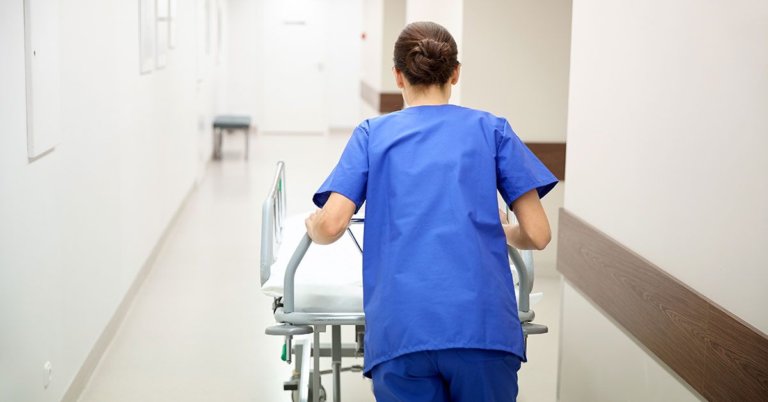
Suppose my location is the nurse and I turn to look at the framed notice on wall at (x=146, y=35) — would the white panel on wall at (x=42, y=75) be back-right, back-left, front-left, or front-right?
front-left

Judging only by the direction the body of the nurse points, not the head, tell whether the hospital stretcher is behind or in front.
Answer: in front

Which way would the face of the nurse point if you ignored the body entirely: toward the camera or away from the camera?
away from the camera

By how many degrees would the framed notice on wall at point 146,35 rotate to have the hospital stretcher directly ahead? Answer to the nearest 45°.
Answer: approximately 90° to its right

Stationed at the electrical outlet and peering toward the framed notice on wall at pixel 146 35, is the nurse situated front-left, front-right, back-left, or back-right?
back-right

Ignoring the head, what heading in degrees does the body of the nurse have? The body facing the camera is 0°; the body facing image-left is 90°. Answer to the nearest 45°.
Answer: approximately 180°

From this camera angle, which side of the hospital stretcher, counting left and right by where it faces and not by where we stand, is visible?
back

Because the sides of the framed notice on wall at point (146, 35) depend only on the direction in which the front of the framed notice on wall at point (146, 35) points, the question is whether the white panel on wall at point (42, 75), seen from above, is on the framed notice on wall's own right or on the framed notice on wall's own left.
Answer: on the framed notice on wall's own right

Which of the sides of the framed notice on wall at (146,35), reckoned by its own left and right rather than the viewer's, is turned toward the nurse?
right

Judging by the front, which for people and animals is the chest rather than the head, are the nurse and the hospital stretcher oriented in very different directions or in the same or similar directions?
same or similar directions

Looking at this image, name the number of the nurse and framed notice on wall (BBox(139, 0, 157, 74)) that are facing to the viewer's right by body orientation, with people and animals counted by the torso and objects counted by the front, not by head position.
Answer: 1

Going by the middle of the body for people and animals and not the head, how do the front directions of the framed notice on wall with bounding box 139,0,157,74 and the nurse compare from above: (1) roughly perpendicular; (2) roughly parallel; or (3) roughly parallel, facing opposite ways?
roughly perpendicular

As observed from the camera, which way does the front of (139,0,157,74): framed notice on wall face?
facing to the right of the viewer
